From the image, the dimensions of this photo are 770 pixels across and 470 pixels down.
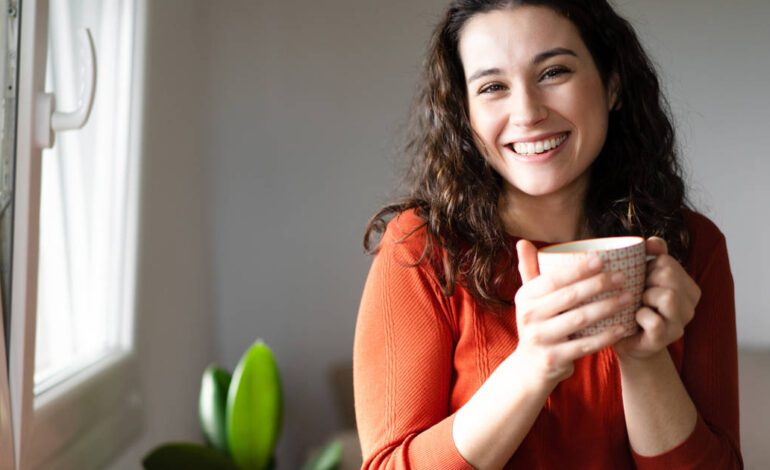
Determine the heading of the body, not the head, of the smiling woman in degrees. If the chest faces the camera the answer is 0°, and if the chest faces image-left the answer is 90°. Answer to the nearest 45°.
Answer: approximately 0°

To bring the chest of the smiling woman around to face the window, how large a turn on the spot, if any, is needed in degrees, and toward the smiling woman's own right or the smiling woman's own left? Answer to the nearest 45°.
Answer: approximately 135° to the smiling woman's own right

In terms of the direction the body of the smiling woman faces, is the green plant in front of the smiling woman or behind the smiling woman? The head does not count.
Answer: behind
